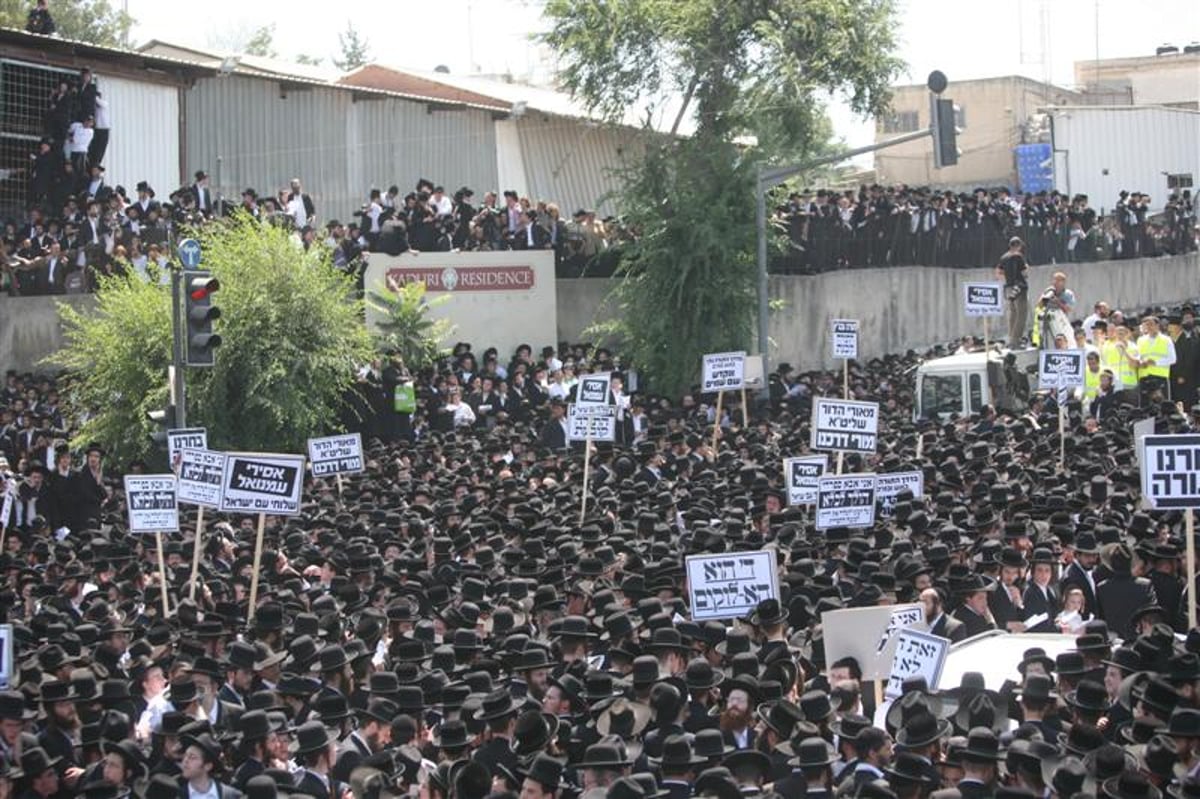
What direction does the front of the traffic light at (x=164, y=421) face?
to the viewer's left

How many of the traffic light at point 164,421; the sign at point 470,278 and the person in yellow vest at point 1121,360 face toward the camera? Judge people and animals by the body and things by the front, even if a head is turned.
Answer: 2

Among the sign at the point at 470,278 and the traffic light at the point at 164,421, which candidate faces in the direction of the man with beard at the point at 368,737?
the sign

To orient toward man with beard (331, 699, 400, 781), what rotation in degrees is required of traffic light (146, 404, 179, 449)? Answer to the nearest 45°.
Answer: approximately 90° to its left

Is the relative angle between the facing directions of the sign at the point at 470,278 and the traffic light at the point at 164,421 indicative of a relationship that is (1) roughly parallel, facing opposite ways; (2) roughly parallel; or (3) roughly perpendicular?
roughly perpendicular
